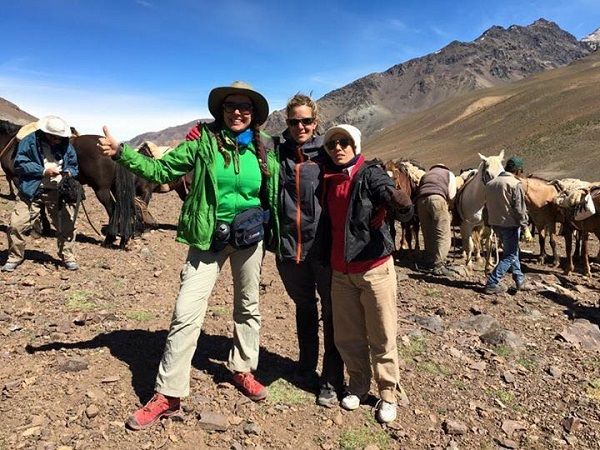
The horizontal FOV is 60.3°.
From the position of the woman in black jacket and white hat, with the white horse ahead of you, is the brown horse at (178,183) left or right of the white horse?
left

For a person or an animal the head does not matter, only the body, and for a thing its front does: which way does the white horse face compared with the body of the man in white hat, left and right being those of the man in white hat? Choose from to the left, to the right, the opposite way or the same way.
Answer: the same way

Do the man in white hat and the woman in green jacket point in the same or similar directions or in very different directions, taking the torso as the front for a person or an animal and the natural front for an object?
same or similar directions

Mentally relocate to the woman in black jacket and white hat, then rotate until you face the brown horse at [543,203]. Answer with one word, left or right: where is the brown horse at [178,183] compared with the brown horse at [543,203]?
left

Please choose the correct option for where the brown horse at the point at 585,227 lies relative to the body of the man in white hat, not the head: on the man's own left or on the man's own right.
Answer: on the man's own left

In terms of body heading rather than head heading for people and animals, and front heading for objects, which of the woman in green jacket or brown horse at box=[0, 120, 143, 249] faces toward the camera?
the woman in green jacket

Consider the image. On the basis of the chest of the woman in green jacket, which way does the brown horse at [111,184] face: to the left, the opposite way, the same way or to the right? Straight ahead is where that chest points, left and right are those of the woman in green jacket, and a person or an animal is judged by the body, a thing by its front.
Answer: to the right

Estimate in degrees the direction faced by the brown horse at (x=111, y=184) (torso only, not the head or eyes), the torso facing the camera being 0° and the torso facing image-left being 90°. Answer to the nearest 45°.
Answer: approximately 90°

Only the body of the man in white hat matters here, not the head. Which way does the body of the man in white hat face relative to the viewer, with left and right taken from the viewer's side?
facing the viewer

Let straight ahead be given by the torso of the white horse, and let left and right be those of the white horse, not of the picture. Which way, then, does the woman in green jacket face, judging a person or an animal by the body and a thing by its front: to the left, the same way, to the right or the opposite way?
the same way

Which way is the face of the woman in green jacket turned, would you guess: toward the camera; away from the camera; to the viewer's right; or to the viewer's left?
toward the camera

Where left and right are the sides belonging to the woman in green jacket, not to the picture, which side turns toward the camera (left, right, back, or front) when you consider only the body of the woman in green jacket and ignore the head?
front

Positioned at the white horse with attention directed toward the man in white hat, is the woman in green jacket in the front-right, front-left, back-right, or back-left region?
front-left

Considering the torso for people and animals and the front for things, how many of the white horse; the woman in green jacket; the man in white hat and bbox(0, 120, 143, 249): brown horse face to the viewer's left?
1

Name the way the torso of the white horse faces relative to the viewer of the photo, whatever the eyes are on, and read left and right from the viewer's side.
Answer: facing the viewer and to the right of the viewer

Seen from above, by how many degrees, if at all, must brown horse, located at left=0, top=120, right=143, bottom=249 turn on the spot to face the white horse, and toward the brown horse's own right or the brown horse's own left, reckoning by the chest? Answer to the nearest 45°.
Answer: approximately 180°

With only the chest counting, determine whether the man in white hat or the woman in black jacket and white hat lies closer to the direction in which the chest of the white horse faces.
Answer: the woman in black jacket and white hat

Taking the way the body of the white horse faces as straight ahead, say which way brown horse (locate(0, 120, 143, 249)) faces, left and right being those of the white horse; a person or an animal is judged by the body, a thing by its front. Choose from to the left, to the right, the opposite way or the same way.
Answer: to the right
